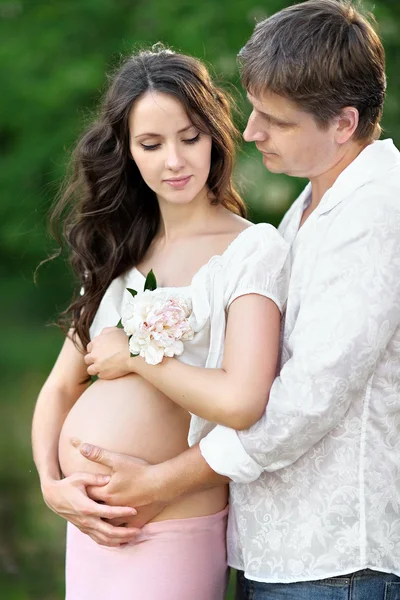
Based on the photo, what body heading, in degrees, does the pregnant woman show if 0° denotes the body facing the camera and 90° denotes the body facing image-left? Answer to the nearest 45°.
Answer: approximately 45°

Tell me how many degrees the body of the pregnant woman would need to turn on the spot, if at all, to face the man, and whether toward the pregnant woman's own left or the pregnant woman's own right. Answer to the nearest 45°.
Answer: approximately 90° to the pregnant woman's own left

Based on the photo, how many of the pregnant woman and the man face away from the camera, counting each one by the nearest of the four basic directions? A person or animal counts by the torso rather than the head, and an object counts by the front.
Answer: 0

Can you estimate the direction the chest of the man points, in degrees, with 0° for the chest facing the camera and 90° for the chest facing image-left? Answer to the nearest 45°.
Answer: approximately 90°
